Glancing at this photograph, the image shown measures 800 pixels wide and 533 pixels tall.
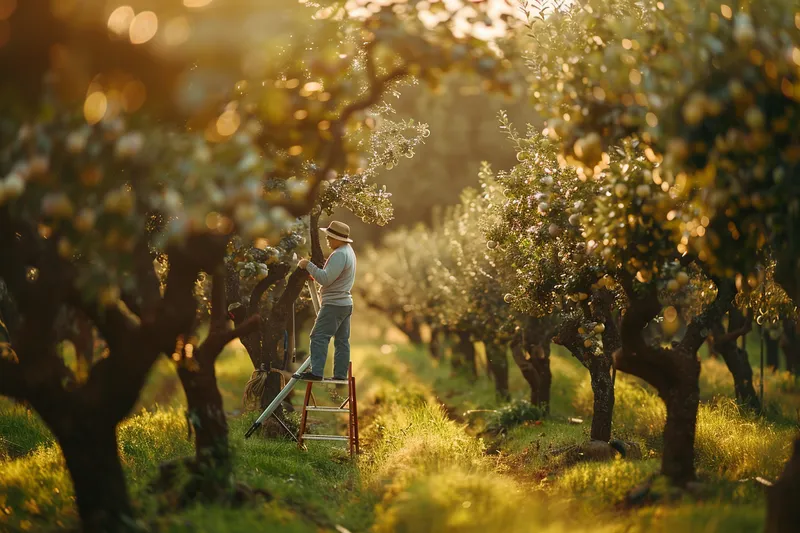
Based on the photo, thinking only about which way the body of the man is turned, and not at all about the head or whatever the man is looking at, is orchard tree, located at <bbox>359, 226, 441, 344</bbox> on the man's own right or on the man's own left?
on the man's own right

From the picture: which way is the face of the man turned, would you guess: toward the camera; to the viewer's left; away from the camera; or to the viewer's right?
to the viewer's left

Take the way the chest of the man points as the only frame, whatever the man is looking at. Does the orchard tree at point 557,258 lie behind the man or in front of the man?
behind

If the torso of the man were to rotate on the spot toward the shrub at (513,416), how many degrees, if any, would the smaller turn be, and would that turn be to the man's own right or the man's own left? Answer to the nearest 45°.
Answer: approximately 135° to the man's own right

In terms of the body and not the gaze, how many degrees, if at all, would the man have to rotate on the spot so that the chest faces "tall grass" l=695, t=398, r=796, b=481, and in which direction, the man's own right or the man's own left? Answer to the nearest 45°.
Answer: approximately 180°

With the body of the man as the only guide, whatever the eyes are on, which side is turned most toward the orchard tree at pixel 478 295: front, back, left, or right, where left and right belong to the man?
right

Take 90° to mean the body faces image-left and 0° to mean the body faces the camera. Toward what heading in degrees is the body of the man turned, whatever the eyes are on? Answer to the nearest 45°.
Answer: approximately 90°

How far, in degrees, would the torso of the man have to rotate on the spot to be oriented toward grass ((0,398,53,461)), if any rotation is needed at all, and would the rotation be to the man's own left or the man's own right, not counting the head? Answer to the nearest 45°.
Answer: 0° — they already face it

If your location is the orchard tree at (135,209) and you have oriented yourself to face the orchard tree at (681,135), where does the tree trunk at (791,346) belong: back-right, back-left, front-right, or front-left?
front-left

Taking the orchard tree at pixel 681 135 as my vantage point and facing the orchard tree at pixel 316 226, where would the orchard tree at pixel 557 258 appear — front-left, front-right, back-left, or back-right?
front-right
